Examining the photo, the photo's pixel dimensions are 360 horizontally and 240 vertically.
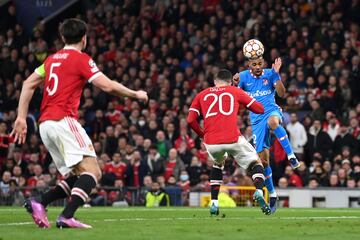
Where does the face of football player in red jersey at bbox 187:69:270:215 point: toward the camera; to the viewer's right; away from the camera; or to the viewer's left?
away from the camera

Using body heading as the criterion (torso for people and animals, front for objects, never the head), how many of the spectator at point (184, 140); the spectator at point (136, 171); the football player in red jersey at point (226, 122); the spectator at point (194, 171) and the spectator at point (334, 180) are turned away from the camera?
1

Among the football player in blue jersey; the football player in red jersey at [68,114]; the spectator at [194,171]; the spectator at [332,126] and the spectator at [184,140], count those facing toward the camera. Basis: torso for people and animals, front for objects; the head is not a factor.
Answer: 4

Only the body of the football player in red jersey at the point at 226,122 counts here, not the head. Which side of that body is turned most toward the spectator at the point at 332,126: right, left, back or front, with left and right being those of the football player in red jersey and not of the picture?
front

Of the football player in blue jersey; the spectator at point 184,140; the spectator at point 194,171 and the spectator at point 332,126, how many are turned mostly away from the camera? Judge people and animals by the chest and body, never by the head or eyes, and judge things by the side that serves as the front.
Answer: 0

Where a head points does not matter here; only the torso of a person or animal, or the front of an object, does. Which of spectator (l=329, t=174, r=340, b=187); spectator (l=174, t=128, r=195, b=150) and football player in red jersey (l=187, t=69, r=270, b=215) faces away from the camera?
the football player in red jersey

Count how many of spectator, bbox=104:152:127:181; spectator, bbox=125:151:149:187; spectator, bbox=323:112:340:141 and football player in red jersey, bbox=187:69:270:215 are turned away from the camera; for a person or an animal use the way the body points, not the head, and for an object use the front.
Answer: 1

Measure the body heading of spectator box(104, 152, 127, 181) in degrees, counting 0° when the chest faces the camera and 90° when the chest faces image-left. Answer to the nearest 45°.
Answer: approximately 0°

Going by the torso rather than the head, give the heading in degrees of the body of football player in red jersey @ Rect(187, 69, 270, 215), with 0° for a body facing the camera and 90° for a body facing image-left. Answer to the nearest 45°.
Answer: approximately 180°

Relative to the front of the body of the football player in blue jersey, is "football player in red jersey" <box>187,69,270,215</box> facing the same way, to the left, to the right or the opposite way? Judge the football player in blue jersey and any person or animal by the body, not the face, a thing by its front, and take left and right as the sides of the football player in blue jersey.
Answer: the opposite way

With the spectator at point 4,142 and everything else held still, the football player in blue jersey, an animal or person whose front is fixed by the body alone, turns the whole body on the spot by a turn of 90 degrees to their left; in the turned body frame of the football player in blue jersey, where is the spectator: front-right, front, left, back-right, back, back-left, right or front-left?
back-left

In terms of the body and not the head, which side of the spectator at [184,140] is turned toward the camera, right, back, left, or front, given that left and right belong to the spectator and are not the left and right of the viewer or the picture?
front

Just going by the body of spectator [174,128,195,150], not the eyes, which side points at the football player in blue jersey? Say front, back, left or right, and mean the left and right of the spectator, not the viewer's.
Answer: front

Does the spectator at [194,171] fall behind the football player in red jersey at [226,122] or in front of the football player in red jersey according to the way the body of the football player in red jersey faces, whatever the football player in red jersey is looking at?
in front

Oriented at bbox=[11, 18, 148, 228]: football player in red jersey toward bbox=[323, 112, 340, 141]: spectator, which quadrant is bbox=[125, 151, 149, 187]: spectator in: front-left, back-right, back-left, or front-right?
front-left

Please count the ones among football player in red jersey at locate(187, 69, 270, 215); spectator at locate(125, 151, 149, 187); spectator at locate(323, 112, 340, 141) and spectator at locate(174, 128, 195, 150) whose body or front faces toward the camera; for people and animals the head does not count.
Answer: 3

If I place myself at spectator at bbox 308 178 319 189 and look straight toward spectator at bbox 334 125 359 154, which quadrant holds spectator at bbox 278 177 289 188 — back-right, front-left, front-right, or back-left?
back-left

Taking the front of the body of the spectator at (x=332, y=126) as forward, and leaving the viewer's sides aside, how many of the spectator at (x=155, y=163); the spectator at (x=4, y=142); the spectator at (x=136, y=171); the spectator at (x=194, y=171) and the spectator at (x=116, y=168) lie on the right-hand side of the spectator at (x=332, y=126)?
5

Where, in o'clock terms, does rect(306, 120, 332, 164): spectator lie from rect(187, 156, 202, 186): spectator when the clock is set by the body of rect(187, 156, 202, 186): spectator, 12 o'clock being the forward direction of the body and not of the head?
rect(306, 120, 332, 164): spectator is roughly at 9 o'clock from rect(187, 156, 202, 186): spectator.

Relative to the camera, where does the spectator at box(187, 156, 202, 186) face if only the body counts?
toward the camera
